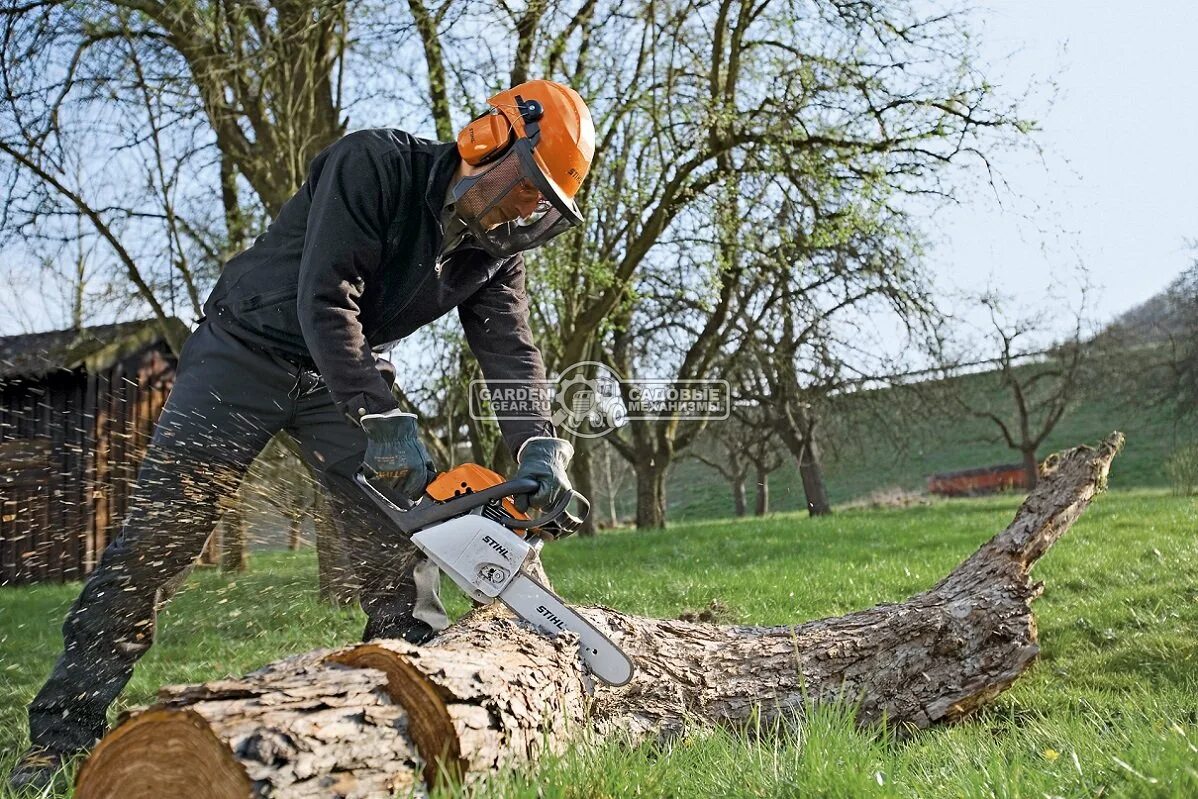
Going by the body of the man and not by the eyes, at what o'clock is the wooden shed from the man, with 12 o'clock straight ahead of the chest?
The wooden shed is roughly at 7 o'clock from the man.

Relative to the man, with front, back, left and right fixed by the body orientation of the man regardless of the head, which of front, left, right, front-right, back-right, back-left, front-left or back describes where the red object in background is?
left

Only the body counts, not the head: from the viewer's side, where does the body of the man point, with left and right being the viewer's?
facing the viewer and to the right of the viewer
